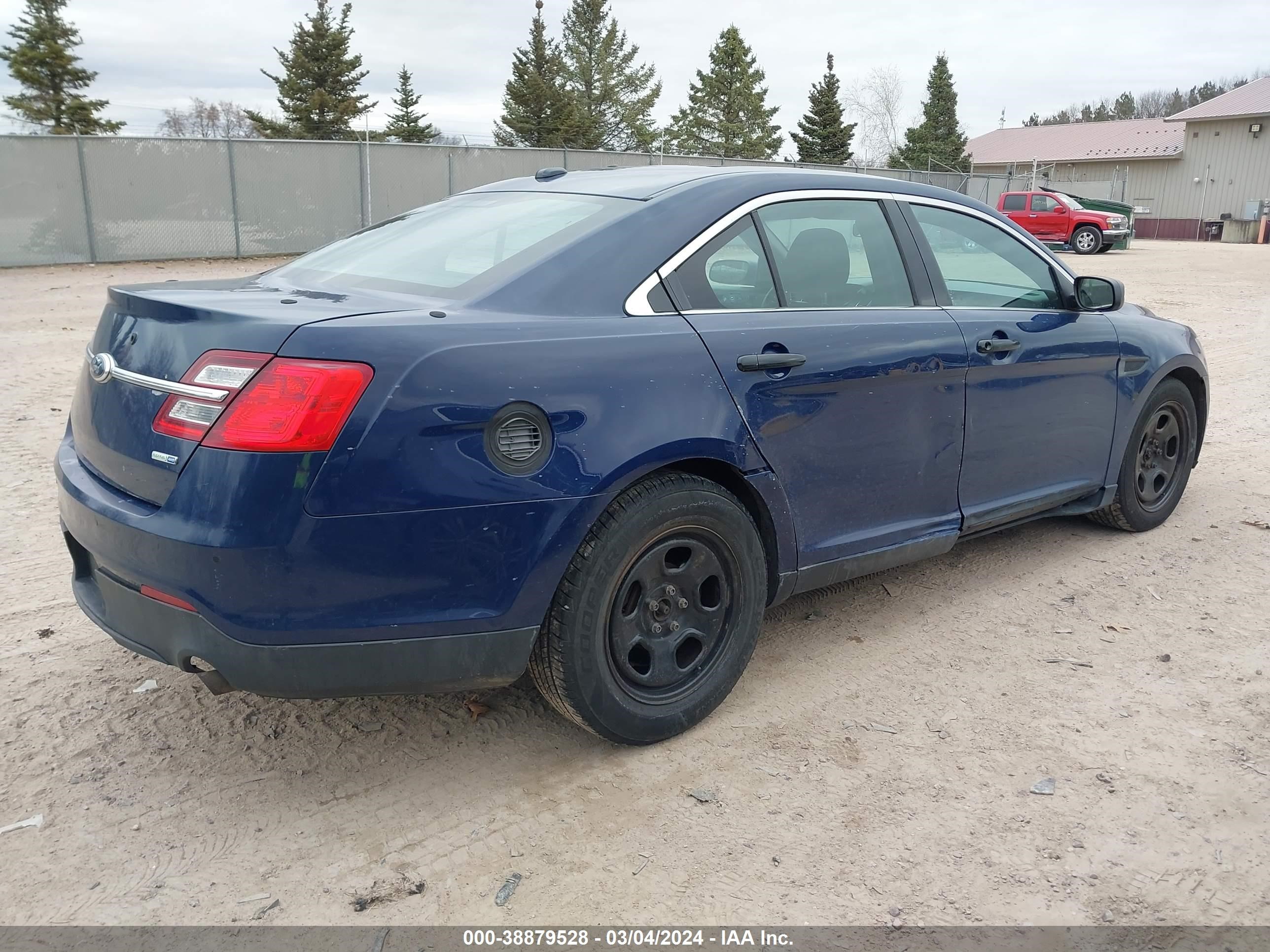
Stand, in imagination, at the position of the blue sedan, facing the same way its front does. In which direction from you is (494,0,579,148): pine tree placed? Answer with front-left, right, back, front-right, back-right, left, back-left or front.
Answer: front-left

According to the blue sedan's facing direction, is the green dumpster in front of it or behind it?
in front

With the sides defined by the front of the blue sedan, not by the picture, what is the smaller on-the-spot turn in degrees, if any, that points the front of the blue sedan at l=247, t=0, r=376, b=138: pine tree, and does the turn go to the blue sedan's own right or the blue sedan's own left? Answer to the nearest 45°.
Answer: approximately 45° to the blue sedan's own left

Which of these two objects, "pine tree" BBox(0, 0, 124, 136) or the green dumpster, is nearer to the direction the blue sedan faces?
the green dumpster

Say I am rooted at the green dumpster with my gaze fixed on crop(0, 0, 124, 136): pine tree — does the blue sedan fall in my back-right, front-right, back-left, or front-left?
front-left

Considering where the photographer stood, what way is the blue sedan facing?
facing away from the viewer and to the right of the viewer

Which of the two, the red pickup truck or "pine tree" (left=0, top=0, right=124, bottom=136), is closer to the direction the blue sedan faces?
the red pickup truck

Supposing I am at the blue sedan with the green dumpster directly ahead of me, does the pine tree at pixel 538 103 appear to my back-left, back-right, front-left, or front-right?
front-left

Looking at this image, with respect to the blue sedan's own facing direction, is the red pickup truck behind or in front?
in front

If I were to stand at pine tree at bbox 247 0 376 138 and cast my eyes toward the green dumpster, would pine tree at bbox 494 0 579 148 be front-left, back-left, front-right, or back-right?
front-left

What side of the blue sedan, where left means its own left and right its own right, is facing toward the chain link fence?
left
